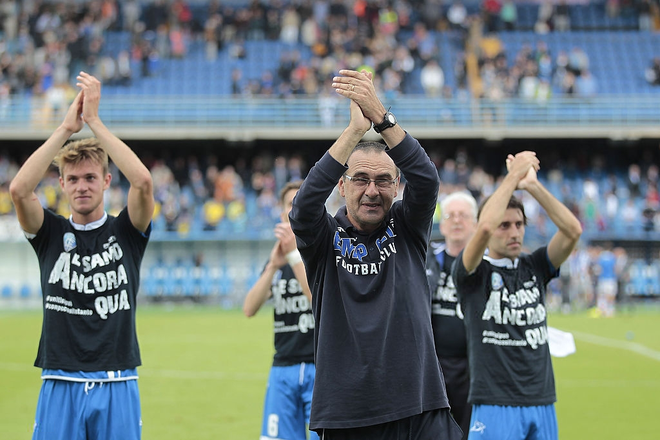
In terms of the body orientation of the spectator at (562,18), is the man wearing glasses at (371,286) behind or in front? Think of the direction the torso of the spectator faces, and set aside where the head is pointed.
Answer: in front

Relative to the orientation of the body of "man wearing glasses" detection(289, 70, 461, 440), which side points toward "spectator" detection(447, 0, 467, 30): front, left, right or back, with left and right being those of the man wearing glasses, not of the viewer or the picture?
back

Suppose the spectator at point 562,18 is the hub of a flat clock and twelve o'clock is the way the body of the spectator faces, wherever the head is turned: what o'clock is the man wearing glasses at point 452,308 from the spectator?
The man wearing glasses is roughly at 12 o'clock from the spectator.

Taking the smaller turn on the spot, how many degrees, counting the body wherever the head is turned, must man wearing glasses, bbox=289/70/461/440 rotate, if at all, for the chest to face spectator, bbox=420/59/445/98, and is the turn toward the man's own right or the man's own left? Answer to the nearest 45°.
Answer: approximately 180°

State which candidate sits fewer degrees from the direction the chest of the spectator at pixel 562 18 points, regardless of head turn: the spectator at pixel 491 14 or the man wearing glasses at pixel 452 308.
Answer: the man wearing glasses

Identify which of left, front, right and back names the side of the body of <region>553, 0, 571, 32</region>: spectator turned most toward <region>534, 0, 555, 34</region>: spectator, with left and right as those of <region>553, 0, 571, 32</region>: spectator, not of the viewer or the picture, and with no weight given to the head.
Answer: right

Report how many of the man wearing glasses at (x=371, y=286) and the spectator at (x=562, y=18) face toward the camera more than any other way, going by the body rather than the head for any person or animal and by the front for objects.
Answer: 2

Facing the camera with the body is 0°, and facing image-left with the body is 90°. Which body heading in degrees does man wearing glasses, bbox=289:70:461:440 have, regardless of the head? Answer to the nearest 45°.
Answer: approximately 0°

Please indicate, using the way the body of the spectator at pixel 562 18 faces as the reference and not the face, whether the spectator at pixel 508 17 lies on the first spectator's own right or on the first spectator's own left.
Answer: on the first spectator's own right

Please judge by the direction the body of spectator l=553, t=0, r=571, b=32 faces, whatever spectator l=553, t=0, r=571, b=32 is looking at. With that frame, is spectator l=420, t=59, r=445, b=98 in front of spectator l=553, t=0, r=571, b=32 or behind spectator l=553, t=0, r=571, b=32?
in front

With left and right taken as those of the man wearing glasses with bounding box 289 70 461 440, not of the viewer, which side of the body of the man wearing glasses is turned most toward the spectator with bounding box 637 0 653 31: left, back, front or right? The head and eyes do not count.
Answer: back

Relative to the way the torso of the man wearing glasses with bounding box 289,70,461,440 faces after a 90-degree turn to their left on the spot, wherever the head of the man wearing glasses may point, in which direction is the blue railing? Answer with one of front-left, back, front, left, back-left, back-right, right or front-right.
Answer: left

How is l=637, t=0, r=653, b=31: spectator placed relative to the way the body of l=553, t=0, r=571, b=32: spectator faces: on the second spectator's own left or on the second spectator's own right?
on the second spectator's own left

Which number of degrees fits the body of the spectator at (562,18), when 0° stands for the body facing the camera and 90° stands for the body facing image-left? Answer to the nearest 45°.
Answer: approximately 0°
